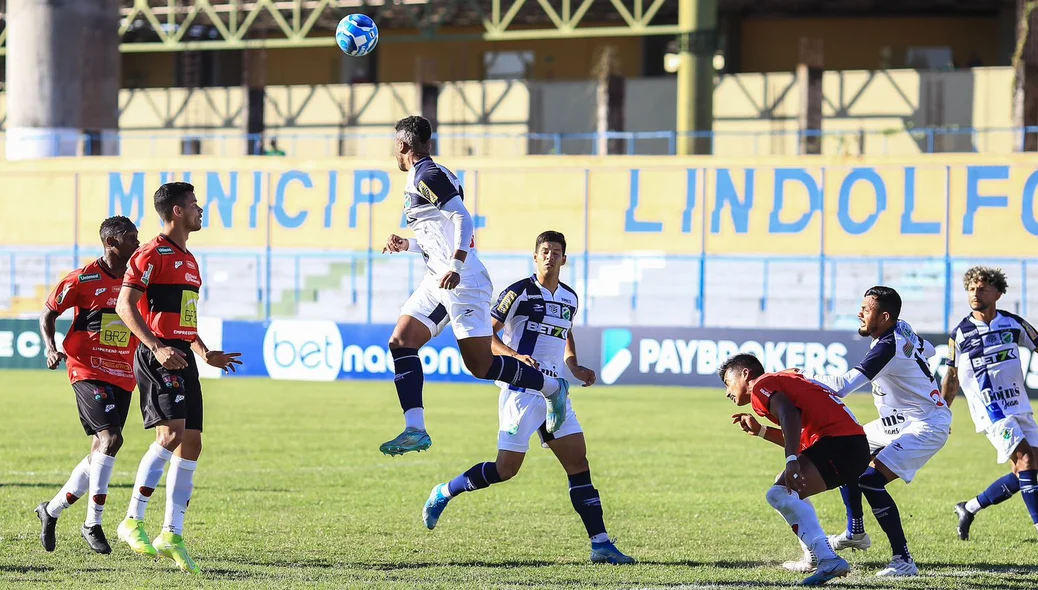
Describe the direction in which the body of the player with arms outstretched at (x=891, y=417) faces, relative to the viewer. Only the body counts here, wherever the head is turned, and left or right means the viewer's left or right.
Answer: facing to the left of the viewer

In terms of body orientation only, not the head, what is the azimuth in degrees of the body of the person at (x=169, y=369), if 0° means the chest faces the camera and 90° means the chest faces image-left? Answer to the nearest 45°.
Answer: approximately 315°

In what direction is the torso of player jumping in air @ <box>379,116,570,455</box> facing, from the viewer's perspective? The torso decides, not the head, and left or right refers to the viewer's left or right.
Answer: facing to the left of the viewer

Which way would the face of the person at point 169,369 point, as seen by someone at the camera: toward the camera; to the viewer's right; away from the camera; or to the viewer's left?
to the viewer's right

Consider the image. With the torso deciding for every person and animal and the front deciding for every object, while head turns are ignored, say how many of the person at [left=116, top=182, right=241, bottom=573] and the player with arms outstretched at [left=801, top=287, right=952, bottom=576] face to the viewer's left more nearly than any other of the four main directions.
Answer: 1

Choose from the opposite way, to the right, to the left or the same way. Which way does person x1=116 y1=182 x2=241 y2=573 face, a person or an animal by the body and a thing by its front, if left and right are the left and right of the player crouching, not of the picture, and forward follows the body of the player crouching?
the opposite way

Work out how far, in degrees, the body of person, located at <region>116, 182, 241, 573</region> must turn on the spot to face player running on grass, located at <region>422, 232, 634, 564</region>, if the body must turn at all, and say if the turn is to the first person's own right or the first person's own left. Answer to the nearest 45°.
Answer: approximately 45° to the first person's own left

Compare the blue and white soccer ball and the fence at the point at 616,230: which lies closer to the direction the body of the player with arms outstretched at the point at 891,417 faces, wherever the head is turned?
the blue and white soccer ball

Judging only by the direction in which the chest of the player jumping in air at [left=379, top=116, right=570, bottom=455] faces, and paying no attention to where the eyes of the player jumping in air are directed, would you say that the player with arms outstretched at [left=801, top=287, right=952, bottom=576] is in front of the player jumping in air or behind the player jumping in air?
behind
